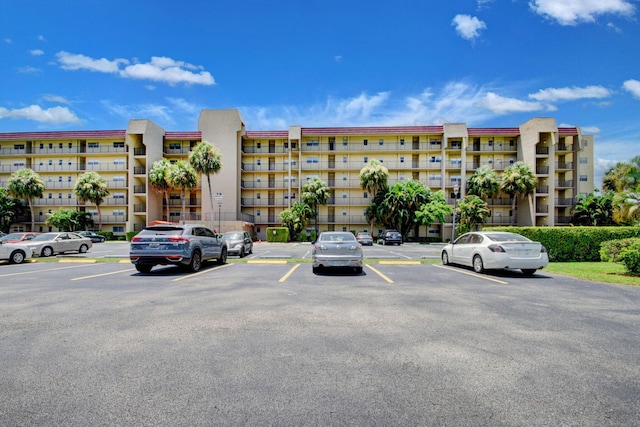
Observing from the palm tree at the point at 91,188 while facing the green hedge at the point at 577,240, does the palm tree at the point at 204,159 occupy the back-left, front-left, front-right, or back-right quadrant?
front-left

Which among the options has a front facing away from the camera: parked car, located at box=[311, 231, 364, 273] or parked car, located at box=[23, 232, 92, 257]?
parked car, located at box=[311, 231, 364, 273]

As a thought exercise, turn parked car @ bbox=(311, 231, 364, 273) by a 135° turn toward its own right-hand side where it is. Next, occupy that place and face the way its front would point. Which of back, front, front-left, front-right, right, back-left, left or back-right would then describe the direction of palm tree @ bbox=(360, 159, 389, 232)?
back-left

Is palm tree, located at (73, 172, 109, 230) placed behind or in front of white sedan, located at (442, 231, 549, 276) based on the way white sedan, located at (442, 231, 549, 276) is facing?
in front

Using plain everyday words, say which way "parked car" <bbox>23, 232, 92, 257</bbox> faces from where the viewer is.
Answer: facing the viewer and to the left of the viewer

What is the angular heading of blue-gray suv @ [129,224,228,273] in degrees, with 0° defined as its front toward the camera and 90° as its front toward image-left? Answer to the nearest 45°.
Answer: approximately 225°

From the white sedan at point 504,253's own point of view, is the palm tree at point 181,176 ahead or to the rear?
ahead

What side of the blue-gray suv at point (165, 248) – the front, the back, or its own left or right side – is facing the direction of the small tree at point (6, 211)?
left

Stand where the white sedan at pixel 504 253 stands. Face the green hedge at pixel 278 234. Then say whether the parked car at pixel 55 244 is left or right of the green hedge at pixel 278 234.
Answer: left

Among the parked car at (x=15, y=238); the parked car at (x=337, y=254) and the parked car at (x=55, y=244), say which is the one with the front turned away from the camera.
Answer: the parked car at (x=337, y=254)

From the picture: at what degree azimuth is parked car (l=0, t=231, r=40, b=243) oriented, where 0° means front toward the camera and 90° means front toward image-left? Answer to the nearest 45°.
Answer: approximately 45°

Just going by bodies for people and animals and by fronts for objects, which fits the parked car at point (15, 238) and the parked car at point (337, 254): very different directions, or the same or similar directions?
very different directions

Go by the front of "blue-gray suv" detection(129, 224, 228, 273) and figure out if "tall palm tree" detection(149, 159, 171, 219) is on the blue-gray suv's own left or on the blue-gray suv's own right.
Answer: on the blue-gray suv's own left

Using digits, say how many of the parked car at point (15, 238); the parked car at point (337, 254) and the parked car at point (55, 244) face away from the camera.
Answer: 1

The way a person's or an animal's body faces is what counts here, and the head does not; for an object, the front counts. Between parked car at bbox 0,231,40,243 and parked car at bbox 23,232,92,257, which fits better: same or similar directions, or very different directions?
same or similar directions

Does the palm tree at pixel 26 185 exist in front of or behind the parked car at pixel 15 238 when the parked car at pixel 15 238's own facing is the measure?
behind

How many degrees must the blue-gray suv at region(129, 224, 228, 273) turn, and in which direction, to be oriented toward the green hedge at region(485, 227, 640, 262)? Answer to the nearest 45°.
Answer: approximately 45° to its right

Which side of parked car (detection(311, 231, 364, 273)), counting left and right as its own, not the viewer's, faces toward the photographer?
back
